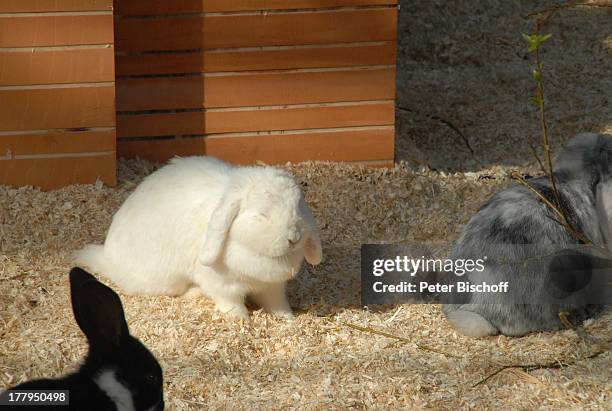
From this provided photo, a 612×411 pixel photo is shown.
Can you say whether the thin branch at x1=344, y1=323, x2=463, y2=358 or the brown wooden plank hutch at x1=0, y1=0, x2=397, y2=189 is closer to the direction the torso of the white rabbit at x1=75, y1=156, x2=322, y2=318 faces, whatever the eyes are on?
the thin branch

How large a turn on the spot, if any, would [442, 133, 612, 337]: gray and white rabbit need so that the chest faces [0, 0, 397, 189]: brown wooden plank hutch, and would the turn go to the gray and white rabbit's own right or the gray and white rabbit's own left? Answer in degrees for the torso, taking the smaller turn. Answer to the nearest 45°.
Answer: approximately 135° to the gray and white rabbit's own left

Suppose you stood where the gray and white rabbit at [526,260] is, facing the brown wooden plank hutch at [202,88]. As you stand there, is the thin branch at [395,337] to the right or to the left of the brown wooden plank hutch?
left

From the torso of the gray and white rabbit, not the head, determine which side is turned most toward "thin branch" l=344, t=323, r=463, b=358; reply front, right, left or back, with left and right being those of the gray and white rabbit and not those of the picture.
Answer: back

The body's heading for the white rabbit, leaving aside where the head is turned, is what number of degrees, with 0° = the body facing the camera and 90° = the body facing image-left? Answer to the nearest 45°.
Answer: approximately 315°

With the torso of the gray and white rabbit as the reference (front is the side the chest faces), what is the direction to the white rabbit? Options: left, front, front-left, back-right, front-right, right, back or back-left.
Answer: back

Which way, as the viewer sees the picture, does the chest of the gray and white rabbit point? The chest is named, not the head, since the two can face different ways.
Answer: to the viewer's right
